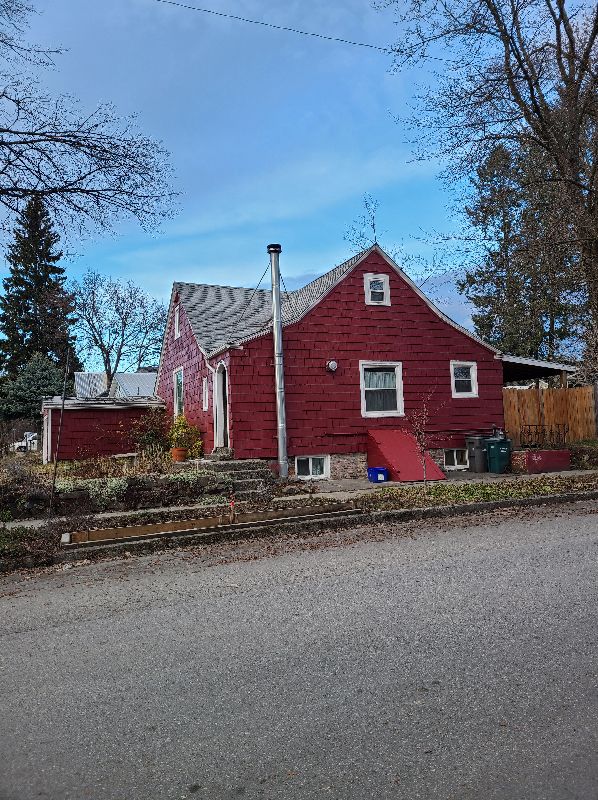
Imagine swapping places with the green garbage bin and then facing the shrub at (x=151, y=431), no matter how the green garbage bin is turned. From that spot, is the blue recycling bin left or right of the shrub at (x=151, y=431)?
left

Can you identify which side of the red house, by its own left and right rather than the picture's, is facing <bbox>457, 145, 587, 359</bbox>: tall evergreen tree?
back

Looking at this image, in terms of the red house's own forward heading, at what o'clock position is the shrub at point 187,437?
The shrub is roughly at 12 o'clock from the red house.

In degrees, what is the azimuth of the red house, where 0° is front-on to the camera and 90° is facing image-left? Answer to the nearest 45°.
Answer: approximately 90°

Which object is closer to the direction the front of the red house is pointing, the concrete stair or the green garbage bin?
the concrete stair

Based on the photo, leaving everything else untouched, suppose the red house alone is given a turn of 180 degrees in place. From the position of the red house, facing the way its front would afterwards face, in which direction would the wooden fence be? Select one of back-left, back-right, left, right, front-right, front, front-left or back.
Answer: front-left
